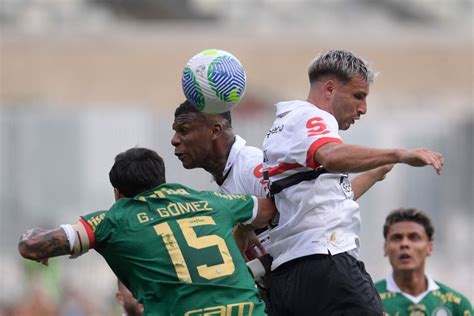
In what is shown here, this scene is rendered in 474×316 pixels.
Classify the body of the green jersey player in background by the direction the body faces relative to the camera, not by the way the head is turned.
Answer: toward the camera

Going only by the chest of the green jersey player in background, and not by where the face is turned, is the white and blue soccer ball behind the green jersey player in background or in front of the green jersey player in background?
in front

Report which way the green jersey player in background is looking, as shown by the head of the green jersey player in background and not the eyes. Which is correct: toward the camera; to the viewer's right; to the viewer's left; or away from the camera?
toward the camera
